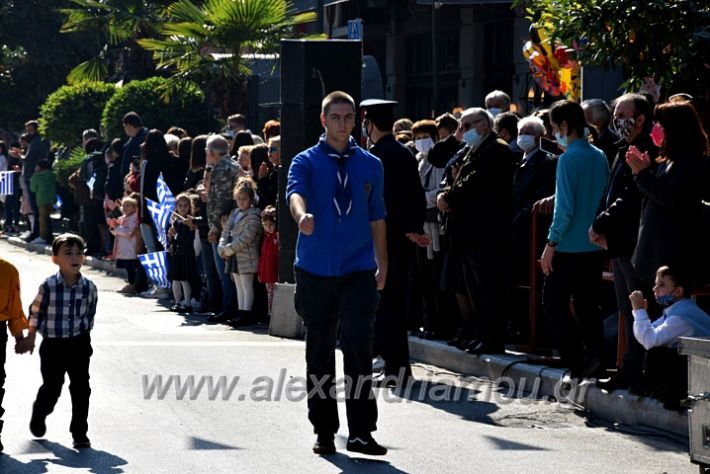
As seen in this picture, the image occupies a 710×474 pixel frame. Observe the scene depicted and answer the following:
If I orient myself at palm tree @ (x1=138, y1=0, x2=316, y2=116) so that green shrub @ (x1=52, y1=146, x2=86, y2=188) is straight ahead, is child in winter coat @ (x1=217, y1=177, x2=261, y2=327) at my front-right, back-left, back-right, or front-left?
back-left

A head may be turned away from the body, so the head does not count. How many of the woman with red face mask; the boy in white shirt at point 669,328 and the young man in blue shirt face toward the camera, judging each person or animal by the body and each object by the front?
1

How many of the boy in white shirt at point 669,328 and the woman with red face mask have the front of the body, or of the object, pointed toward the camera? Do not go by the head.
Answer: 0

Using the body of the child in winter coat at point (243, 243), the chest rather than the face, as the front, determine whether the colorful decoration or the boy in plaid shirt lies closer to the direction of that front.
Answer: the boy in plaid shirt

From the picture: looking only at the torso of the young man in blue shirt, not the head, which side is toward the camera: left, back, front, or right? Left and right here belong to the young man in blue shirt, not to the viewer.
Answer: front

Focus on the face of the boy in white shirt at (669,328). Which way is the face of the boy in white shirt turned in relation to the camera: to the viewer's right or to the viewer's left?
to the viewer's left

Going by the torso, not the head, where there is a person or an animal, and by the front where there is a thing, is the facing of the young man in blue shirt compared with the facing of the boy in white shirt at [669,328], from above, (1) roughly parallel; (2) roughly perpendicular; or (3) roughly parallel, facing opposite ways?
roughly perpendicular

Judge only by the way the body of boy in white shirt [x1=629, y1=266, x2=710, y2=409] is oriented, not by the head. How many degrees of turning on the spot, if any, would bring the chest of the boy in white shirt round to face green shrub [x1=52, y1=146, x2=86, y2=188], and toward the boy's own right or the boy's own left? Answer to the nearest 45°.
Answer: approximately 45° to the boy's own right

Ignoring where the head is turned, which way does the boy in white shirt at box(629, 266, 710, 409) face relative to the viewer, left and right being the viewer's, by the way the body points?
facing to the left of the viewer

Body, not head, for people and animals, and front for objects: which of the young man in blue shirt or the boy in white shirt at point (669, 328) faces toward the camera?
the young man in blue shirt

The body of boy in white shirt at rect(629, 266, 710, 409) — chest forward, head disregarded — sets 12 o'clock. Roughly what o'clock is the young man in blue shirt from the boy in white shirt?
The young man in blue shirt is roughly at 11 o'clock from the boy in white shirt.

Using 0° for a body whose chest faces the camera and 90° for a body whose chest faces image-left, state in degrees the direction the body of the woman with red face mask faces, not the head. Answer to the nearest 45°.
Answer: approximately 90°

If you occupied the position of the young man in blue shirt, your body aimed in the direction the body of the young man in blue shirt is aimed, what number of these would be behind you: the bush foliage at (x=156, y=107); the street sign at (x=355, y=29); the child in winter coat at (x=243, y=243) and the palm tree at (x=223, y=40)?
4

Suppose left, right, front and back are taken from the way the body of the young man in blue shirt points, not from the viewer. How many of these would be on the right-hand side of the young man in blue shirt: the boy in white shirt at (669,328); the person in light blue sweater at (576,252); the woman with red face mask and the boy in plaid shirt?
1
